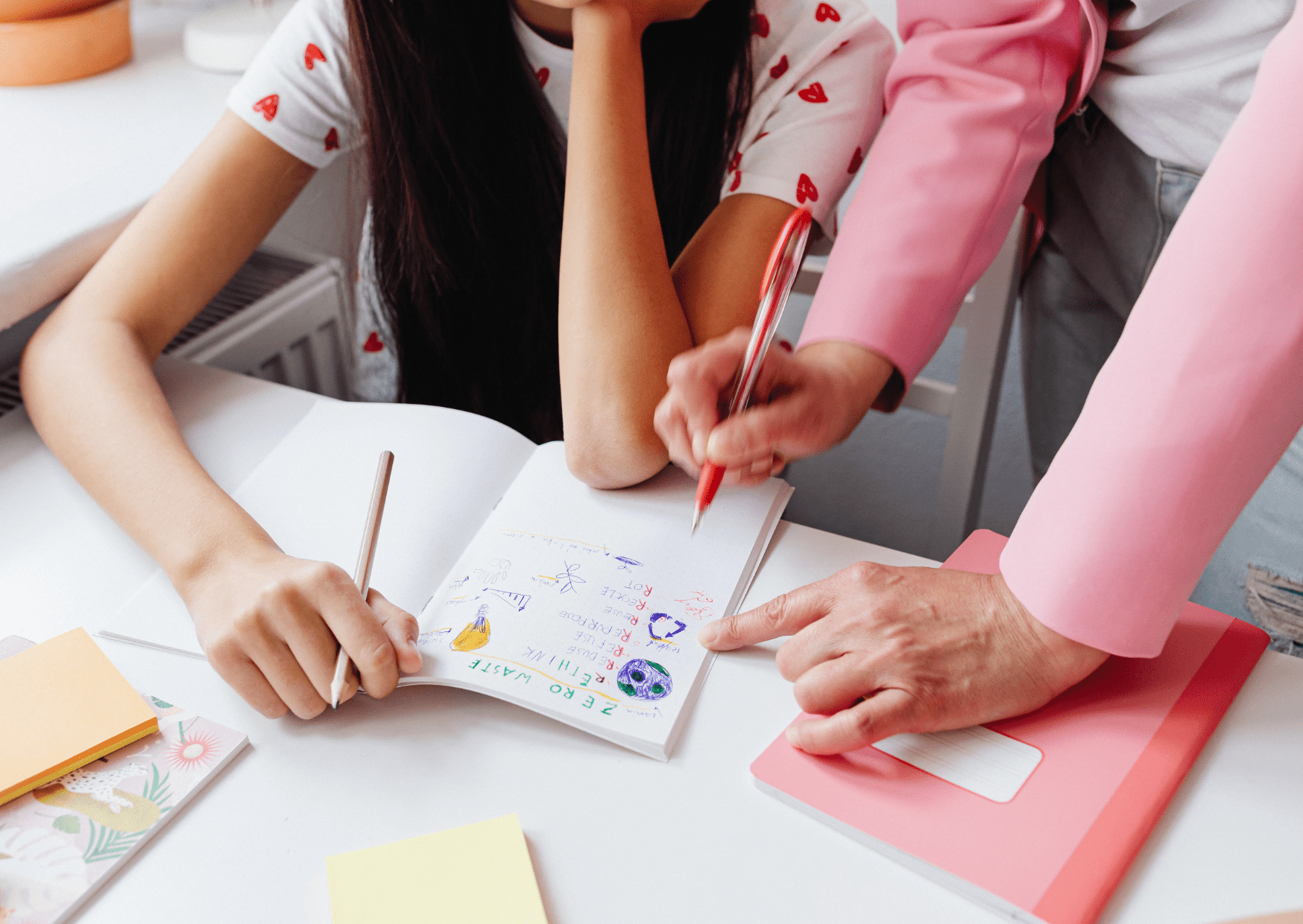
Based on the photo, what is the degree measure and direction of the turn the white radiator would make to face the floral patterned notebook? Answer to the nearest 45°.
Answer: approximately 45° to its right

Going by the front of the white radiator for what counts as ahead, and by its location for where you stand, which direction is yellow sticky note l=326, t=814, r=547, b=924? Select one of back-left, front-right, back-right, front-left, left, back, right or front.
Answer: front-right

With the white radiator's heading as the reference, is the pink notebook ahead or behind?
ahead

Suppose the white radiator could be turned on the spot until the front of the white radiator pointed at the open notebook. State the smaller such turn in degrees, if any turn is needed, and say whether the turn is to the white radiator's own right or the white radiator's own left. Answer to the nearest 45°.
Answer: approximately 45° to the white radiator's own right

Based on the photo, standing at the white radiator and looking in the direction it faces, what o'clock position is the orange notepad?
The orange notepad is roughly at 2 o'clock from the white radiator.
